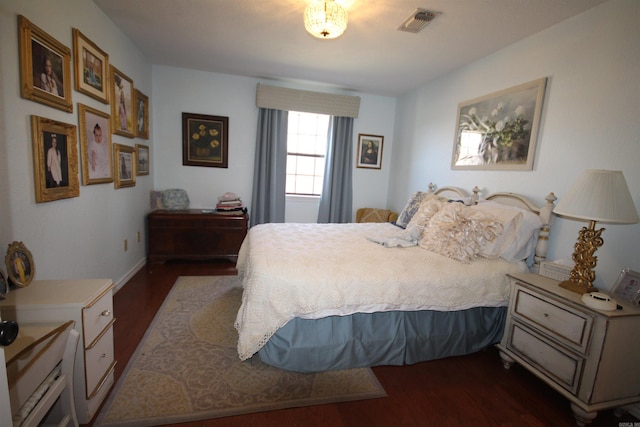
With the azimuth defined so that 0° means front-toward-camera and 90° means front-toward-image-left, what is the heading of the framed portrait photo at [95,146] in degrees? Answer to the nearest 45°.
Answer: approximately 315°

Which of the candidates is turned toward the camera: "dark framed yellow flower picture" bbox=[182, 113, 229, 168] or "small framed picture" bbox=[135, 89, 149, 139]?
"dark framed yellow flower picture" bbox=[182, 113, 229, 168]

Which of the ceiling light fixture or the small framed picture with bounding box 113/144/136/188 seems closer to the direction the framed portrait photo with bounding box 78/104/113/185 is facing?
the ceiling light fixture

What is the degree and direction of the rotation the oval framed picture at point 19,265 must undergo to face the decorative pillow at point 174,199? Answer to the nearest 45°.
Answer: approximately 90° to its left

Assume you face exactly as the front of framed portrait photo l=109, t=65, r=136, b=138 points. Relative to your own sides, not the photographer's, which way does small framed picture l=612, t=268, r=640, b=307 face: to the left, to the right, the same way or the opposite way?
the opposite way

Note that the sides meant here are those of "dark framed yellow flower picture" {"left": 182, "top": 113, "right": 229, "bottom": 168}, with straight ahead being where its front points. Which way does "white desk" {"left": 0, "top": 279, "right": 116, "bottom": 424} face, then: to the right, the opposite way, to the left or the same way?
to the left

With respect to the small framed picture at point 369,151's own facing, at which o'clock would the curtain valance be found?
The curtain valance is roughly at 2 o'clock from the small framed picture.

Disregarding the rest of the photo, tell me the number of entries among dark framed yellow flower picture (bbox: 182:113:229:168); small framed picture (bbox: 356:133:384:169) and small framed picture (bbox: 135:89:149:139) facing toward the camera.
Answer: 2

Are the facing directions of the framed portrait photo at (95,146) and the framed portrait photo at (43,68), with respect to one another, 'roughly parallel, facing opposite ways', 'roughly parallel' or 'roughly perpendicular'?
roughly parallel

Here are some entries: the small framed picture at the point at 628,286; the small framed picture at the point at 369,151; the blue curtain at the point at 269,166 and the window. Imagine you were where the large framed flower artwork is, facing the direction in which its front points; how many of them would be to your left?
1

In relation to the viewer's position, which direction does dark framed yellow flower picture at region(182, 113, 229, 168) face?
facing the viewer

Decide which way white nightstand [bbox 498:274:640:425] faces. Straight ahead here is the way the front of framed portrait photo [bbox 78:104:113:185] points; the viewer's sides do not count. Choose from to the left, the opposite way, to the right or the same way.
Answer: the opposite way

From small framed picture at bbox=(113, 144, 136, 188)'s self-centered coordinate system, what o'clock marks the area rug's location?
The area rug is roughly at 1 o'clock from the small framed picture.

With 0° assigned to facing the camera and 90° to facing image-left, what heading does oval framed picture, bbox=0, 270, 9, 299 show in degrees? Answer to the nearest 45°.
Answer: approximately 315°

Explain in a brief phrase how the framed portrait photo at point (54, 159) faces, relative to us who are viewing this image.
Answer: facing the viewer and to the right of the viewer

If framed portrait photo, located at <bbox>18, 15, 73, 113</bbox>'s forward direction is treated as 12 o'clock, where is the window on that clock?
The window is roughly at 10 o'clock from the framed portrait photo.

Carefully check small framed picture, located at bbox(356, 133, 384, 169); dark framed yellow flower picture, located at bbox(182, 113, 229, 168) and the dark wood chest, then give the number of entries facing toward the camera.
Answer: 3
